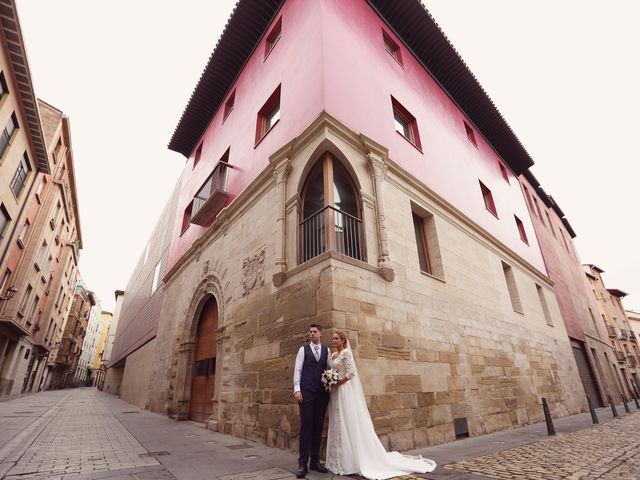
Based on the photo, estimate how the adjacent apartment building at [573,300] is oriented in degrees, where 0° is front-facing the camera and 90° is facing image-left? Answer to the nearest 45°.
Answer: approximately 315°

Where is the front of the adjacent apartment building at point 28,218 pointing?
to the viewer's right

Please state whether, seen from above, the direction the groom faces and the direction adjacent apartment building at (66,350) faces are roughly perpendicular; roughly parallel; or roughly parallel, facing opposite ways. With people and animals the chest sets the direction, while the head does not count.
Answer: roughly perpendicular

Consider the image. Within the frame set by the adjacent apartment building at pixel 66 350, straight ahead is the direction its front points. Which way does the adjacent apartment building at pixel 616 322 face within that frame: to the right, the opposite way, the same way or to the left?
to the right

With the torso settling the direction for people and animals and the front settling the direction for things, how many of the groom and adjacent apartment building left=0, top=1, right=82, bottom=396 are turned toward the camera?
1

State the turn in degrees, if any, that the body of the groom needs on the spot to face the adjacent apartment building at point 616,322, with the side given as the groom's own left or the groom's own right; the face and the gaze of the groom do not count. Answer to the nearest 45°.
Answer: approximately 135° to the groom's own left

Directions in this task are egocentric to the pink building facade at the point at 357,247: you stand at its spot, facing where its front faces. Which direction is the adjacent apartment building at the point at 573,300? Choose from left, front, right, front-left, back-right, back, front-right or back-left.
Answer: back
